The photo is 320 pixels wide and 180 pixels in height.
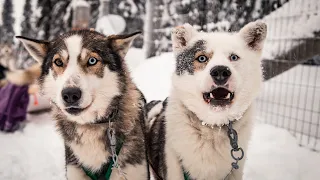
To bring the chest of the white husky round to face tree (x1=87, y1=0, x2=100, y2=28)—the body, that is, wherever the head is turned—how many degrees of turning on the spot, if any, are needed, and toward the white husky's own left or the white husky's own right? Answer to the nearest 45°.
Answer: approximately 135° to the white husky's own right

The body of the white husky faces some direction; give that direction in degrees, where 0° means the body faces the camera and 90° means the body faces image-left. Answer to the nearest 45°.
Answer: approximately 0°

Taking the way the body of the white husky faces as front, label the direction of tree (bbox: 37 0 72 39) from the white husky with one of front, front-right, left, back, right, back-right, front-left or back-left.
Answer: back-right

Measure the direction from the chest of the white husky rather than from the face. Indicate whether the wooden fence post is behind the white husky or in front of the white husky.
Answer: behind

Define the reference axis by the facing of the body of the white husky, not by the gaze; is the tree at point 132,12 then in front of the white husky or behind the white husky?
behind

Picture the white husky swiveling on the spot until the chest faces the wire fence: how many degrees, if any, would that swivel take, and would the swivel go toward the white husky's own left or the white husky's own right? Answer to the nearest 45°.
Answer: approximately 135° to the white husky's own left
